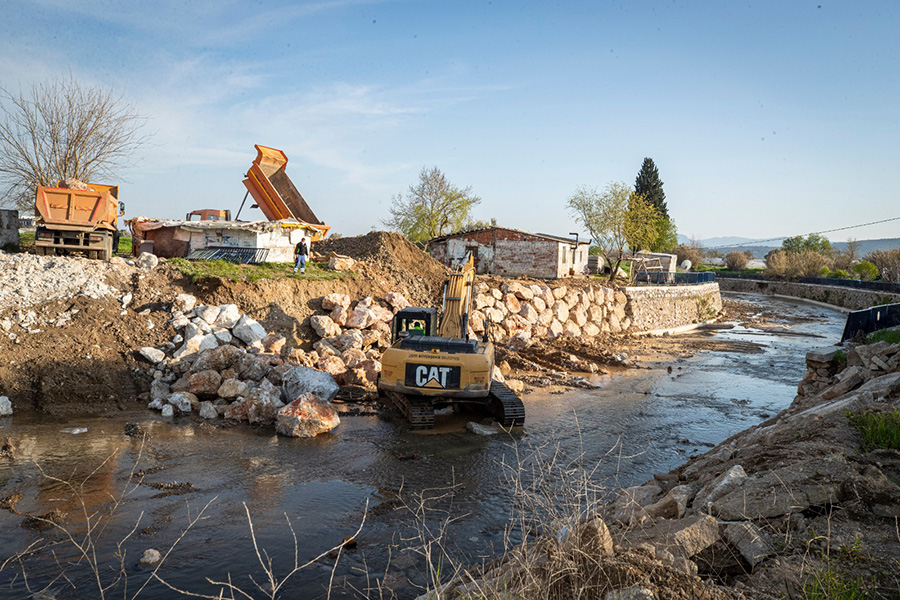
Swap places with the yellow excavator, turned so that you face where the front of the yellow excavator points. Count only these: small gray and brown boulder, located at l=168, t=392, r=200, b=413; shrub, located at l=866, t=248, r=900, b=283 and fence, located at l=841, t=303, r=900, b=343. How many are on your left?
1

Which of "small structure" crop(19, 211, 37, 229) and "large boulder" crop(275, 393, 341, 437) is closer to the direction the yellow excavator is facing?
the small structure

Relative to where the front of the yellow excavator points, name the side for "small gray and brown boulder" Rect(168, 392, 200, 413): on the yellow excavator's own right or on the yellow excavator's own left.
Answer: on the yellow excavator's own left

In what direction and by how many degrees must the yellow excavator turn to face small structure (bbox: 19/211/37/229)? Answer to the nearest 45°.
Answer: approximately 45° to its left

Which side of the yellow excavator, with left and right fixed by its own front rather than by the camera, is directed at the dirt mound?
front

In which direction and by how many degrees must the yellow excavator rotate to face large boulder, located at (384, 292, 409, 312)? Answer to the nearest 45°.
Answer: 0° — it already faces it

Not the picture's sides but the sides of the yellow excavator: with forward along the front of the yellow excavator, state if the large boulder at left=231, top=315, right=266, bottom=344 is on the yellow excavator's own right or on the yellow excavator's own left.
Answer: on the yellow excavator's own left

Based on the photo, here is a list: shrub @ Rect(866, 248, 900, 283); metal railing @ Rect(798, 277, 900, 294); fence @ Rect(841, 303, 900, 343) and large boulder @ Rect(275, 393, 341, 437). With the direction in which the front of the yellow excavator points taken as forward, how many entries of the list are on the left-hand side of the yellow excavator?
1

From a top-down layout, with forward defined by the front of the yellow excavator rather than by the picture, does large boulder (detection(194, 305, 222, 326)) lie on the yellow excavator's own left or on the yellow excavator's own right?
on the yellow excavator's own left

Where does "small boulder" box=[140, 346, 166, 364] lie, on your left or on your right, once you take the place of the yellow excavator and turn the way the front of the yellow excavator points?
on your left

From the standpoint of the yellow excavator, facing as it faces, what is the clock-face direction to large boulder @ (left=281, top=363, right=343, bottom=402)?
The large boulder is roughly at 10 o'clock from the yellow excavator.

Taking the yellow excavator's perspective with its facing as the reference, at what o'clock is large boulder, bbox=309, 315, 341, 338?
The large boulder is roughly at 11 o'clock from the yellow excavator.

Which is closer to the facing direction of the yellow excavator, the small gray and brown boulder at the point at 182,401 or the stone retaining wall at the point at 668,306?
the stone retaining wall

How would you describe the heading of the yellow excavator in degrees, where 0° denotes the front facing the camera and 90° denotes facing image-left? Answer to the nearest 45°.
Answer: approximately 180°
